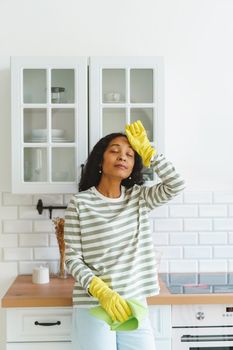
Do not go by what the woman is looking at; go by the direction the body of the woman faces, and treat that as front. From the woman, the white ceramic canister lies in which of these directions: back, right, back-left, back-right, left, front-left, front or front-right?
back-right

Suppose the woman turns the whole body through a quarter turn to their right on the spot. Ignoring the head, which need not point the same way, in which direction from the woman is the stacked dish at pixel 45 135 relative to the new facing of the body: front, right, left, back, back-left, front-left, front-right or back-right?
front-right

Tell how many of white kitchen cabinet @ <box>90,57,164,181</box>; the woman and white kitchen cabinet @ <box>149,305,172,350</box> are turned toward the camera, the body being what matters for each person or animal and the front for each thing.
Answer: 3

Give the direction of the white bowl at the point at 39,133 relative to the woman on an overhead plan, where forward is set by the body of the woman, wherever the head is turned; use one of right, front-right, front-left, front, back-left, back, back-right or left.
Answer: back-right

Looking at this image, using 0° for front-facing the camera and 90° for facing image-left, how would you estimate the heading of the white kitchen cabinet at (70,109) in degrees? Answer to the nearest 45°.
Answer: approximately 0°
